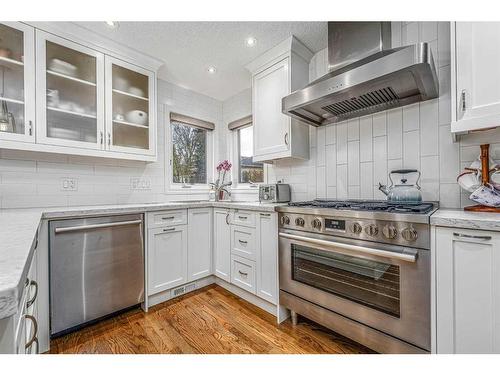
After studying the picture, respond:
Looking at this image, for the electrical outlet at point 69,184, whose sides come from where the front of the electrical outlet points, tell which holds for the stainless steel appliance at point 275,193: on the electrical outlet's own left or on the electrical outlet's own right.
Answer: on the electrical outlet's own left

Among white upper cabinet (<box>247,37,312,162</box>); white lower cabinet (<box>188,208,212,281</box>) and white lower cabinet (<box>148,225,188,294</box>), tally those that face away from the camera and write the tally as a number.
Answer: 0

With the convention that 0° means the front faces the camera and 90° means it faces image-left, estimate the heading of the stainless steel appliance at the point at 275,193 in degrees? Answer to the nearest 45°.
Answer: approximately 45°

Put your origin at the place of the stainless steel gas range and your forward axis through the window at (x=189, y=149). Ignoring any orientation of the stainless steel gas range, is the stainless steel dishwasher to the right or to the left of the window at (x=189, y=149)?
left

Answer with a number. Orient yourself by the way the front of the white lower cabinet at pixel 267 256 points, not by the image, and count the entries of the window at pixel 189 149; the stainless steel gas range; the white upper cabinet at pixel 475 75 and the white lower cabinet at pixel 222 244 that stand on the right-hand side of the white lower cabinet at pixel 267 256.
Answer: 2

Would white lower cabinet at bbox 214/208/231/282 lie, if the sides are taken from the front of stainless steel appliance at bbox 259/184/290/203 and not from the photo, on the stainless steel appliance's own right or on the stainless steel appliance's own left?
on the stainless steel appliance's own right

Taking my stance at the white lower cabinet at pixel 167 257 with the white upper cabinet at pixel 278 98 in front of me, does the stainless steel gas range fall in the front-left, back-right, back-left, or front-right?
front-right

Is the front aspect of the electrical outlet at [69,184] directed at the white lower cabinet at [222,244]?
no

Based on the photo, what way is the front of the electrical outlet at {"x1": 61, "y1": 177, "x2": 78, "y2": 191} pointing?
toward the camera

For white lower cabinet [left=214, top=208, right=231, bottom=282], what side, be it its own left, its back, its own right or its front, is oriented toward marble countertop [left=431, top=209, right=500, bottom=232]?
left

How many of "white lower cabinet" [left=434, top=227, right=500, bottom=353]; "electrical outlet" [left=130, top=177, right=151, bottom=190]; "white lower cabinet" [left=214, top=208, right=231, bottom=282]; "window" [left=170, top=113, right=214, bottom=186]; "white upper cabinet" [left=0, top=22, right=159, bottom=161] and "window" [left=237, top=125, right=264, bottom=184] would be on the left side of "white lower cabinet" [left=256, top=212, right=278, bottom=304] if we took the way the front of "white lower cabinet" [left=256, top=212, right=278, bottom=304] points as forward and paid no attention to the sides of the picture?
1
